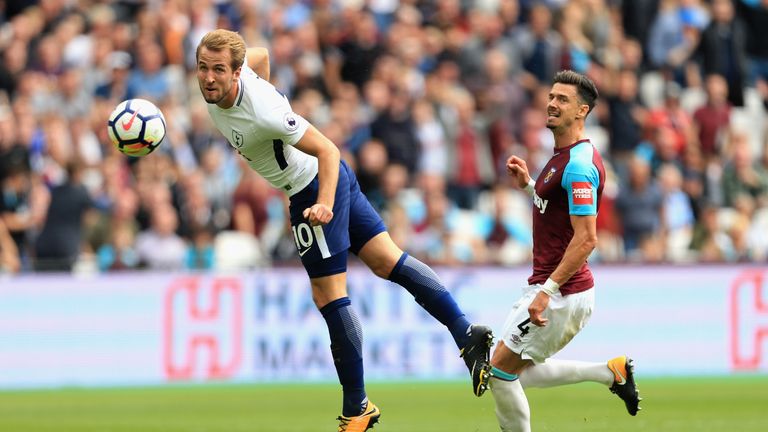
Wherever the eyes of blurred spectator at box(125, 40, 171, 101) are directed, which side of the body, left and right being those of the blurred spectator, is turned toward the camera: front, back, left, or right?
front

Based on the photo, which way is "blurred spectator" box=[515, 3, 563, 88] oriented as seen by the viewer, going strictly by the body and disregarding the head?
toward the camera

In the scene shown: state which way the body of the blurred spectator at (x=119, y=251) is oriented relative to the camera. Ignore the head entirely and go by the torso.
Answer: toward the camera

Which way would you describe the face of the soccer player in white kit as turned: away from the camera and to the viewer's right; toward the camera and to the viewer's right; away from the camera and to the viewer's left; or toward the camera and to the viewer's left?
toward the camera and to the viewer's left

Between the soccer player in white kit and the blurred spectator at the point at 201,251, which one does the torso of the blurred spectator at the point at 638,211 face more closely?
the soccer player in white kit

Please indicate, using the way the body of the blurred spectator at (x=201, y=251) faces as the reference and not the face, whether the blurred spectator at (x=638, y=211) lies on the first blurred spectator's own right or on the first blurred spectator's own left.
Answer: on the first blurred spectator's own left

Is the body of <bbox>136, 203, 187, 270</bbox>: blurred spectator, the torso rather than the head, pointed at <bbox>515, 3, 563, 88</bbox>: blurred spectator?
no

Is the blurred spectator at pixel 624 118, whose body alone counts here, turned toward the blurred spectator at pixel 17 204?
no

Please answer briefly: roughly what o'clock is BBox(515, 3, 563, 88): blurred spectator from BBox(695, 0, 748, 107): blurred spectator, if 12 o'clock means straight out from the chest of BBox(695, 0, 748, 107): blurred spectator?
BBox(515, 3, 563, 88): blurred spectator is roughly at 2 o'clock from BBox(695, 0, 748, 107): blurred spectator.

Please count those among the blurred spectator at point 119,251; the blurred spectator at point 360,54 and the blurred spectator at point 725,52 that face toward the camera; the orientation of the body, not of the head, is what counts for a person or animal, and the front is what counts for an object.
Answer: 3

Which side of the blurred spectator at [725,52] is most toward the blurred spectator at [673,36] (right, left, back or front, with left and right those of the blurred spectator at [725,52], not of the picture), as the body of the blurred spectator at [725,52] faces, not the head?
right
